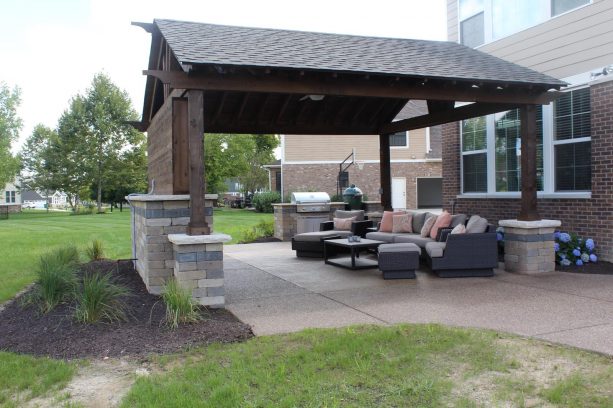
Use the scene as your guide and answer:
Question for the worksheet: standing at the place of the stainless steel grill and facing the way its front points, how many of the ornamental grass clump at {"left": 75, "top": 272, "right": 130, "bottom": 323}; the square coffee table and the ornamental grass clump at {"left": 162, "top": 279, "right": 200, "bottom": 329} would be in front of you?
3

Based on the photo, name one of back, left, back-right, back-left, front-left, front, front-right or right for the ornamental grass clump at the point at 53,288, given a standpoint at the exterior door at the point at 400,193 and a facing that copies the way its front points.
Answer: front

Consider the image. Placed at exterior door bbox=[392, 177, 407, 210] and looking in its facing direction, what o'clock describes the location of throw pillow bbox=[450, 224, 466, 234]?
The throw pillow is roughly at 12 o'clock from the exterior door.

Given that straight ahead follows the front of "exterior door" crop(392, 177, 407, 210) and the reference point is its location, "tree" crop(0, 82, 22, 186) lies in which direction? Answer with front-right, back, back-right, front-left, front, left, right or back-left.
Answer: right

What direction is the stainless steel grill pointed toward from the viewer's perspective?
toward the camera

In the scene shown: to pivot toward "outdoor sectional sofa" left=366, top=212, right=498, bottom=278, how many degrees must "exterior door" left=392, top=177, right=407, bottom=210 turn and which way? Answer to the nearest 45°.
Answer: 0° — it already faces it

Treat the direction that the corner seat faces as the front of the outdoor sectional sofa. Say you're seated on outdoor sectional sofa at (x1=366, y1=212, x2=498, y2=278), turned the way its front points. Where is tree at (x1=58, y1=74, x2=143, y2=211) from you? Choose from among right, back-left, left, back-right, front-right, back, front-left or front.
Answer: right

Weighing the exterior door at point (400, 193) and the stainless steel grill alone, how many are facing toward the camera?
2

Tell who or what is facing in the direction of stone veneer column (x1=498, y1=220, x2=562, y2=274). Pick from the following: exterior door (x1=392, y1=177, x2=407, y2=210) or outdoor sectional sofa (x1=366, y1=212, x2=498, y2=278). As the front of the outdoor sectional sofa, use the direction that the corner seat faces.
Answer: the exterior door

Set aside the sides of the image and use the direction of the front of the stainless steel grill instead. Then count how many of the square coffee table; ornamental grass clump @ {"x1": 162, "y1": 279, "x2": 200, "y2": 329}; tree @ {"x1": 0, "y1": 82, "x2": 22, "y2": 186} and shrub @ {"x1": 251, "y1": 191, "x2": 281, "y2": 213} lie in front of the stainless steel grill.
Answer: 2

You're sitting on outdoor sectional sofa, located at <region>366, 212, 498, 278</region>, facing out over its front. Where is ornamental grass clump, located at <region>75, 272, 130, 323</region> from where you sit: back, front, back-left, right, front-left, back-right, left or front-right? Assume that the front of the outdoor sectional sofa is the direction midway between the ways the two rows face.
front

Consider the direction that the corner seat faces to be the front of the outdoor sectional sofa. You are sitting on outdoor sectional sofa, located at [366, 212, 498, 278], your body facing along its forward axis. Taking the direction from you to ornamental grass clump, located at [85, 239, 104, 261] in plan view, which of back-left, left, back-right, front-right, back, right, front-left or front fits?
front-right

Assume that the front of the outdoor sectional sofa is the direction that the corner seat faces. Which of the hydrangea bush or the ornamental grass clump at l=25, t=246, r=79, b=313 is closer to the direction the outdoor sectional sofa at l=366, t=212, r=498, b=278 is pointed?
the ornamental grass clump

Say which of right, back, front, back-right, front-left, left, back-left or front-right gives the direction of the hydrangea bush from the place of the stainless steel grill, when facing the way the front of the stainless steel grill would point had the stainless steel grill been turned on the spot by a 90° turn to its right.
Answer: back-left

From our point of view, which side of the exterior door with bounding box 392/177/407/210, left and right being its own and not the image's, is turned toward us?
front
